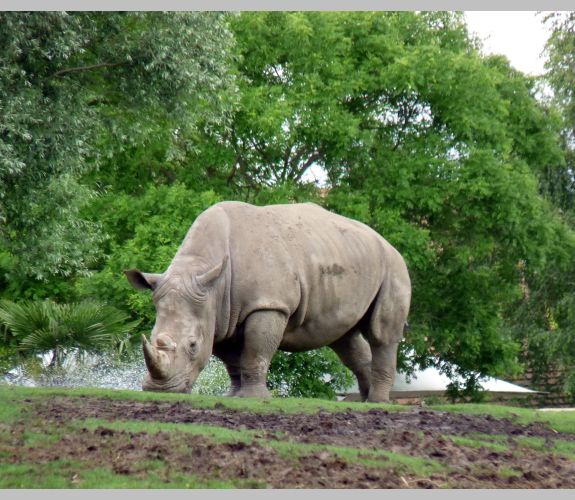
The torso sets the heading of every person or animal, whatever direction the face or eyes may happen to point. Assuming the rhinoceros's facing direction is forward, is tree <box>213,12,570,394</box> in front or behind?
behind

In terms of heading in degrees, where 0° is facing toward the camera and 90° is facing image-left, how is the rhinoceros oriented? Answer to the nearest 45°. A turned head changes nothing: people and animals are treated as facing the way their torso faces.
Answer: approximately 45°
